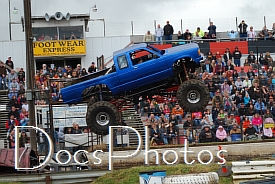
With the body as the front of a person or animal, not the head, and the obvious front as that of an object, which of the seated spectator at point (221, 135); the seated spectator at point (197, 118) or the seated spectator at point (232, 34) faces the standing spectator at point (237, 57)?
the seated spectator at point (232, 34)

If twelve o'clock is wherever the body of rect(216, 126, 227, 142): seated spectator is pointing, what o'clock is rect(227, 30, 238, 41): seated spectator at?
The rect(227, 30, 238, 41): seated spectator is roughly at 6 o'clock from the seated spectator.

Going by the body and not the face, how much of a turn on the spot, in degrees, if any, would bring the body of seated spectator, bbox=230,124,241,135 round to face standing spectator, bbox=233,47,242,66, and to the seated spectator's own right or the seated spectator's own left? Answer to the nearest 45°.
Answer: approximately 180°

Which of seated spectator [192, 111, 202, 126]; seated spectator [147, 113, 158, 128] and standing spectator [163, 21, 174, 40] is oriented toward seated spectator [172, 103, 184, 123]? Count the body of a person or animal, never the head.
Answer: the standing spectator

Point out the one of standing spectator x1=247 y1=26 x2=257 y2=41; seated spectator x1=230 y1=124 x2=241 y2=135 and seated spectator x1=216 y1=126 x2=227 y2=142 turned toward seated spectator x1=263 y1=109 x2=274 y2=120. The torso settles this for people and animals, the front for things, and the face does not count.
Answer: the standing spectator
